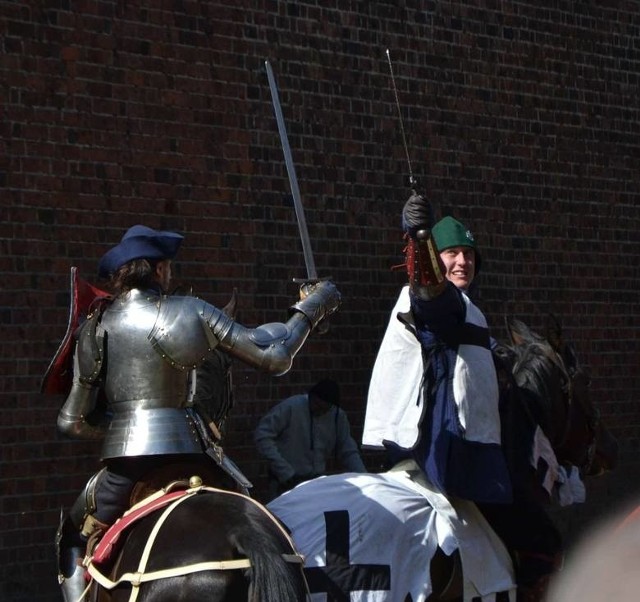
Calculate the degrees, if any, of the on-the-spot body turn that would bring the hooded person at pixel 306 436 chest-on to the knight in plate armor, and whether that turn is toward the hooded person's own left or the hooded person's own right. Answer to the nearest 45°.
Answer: approximately 45° to the hooded person's own right

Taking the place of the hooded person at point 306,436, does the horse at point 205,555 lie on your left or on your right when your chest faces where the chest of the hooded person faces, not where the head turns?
on your right

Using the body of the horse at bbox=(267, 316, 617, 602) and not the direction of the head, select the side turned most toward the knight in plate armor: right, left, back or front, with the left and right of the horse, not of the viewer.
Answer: back

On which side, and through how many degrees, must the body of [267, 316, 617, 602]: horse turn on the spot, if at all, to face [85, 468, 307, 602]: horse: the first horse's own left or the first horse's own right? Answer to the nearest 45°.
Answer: approximately 135° to the first horse's own right

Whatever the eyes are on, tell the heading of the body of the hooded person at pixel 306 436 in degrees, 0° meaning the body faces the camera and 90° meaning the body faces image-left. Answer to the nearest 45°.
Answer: approximately 315°

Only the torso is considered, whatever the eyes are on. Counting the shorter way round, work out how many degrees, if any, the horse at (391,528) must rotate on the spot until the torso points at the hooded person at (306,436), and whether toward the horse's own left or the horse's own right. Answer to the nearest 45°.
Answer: approximately 90° to the horse's own left

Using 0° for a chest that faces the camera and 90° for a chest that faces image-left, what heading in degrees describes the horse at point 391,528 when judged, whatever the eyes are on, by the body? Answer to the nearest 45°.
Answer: approximately 270°
